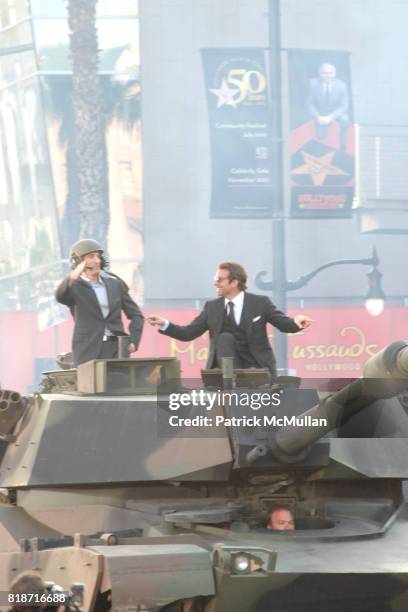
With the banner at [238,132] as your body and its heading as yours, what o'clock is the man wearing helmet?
The man wearing helmet is roughly at 12 o'clock from the banner.

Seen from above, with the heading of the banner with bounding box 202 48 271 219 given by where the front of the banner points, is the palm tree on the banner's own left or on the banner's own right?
on the banner's own right

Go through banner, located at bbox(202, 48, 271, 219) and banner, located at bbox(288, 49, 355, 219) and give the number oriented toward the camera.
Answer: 2

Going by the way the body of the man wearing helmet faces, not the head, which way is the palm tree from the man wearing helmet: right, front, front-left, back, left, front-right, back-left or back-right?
back-left
